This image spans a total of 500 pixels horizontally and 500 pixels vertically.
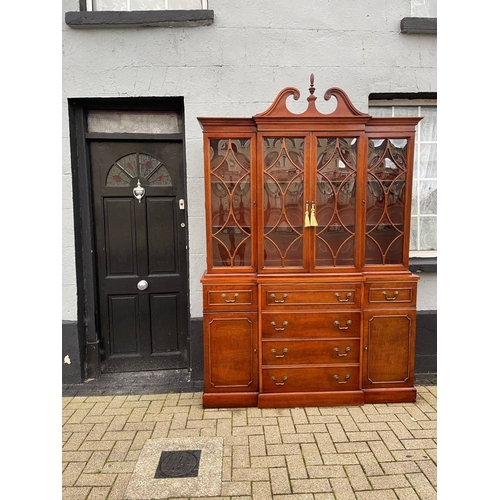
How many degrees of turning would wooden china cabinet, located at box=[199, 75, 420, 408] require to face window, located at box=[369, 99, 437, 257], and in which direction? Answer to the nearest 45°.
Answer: approximately 135° to its left

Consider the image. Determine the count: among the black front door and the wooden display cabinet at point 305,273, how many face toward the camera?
2

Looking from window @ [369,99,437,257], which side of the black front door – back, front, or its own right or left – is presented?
left

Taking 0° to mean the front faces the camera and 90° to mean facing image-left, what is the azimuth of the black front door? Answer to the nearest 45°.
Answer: approximately 0°

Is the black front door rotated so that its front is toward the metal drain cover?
yes

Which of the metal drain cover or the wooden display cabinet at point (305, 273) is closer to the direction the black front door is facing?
the metal drain cover

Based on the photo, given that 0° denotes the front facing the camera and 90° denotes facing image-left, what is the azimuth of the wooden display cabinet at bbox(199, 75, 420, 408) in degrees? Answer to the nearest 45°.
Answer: approximately 0°

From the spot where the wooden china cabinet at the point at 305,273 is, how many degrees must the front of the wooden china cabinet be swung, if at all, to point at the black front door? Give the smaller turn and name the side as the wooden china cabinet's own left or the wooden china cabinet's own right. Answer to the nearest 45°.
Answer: approximately 90° to the wooden china cabinet's own right

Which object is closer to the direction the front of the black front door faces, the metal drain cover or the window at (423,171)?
the metal drain cover
